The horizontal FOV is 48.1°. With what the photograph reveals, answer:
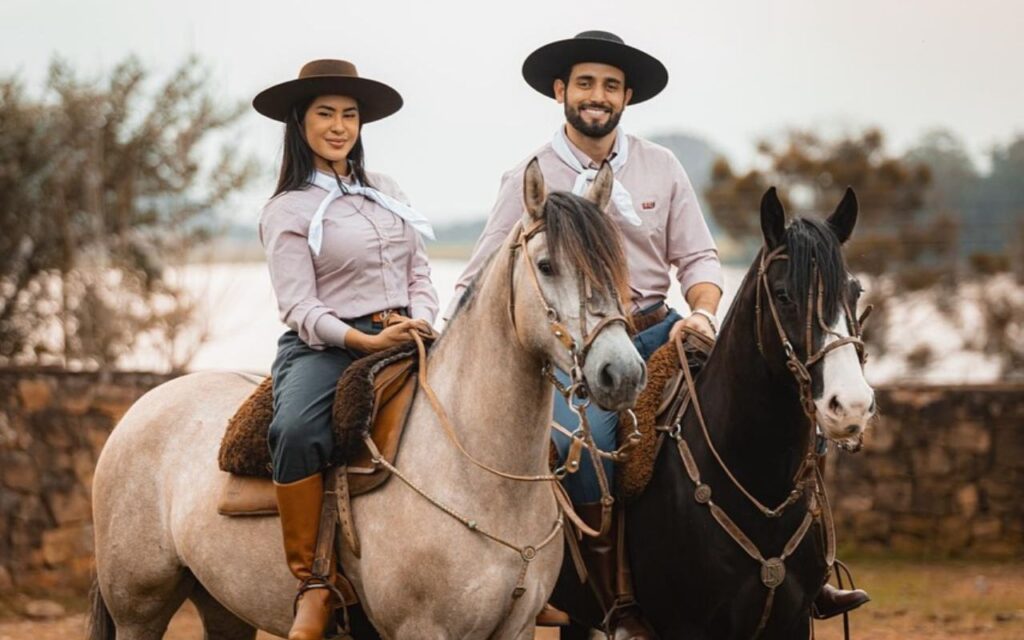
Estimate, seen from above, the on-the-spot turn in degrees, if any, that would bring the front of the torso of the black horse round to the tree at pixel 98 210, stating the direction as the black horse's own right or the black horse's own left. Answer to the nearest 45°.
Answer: approximately 180°

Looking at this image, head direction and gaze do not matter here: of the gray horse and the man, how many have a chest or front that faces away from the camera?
0

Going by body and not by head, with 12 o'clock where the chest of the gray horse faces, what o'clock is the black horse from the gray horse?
The black horse is roughly at 10 o'clock from the gray horse.

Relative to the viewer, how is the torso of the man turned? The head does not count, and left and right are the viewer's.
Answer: facing the viewer

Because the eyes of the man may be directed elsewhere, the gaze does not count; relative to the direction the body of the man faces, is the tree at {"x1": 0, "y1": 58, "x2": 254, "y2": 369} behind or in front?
behind

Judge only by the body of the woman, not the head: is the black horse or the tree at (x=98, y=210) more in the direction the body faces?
the black horse

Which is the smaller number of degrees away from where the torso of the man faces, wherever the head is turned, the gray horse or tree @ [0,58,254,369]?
the gray horse

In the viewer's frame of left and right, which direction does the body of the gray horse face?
facing the viewer and to the right of the viewer
